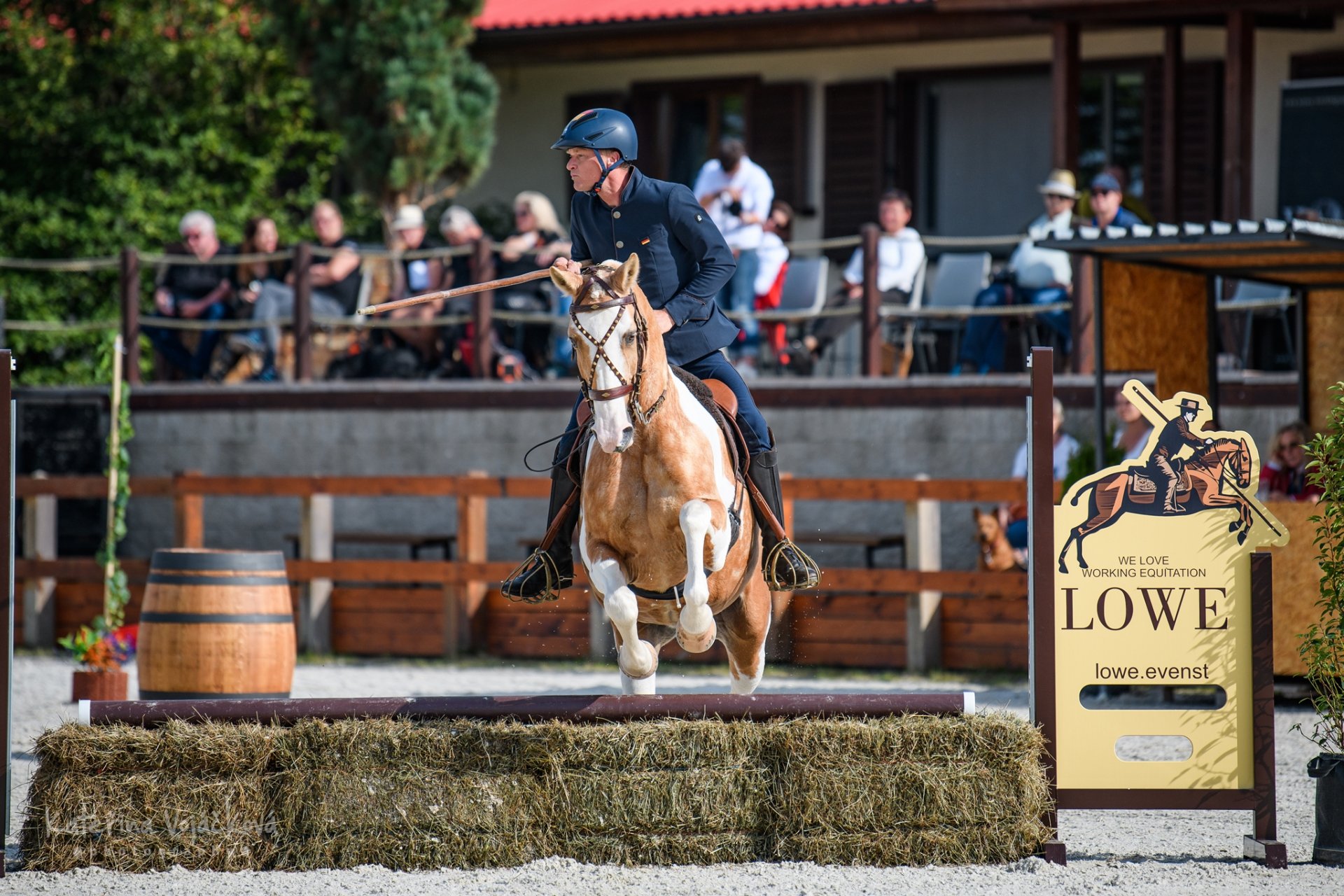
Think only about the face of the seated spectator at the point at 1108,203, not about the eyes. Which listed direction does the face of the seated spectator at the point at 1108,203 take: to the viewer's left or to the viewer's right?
to the viewer's left

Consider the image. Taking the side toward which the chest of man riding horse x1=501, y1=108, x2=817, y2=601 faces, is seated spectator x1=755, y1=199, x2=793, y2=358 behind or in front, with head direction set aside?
behind

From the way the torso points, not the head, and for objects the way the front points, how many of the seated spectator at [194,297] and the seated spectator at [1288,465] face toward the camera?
2

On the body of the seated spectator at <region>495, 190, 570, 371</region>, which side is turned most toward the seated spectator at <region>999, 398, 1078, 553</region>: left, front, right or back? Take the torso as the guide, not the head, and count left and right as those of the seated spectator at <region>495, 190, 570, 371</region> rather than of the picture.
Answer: left

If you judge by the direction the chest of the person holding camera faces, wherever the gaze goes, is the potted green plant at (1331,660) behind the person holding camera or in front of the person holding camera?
in front

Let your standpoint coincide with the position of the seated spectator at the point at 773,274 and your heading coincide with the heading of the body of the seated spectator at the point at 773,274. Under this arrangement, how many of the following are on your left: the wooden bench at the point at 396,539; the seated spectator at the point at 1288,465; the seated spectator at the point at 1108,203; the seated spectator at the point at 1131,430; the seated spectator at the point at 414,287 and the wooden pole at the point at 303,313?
3

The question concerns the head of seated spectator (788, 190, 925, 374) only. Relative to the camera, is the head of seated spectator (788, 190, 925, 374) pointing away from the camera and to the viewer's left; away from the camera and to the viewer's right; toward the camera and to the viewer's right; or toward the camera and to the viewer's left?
toward the camera and to the viewer's left

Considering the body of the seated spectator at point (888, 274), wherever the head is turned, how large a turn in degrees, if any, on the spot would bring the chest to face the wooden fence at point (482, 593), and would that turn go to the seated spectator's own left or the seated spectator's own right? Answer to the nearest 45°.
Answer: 0° — they already face it

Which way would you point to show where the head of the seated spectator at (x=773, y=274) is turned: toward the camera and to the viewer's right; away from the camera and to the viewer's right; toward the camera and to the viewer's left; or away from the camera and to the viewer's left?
toward the camera and to the viewer's left
